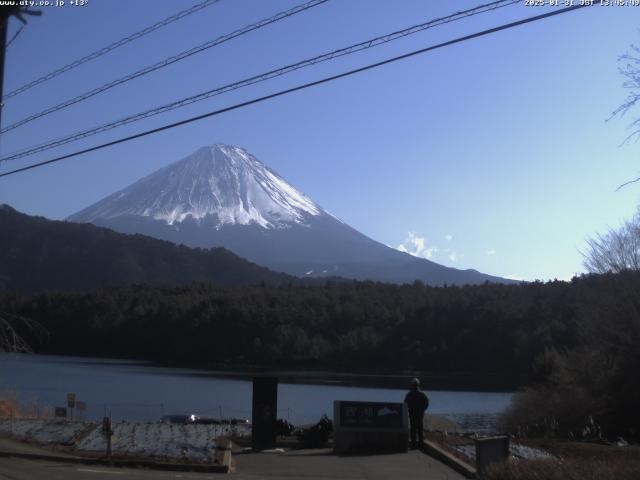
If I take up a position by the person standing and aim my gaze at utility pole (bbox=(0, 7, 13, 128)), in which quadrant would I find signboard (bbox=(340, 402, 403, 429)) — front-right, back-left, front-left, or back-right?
front-right

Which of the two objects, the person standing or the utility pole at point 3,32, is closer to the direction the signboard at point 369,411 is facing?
the utility pole

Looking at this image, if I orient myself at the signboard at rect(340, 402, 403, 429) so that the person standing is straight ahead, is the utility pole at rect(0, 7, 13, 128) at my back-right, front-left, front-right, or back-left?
back-right

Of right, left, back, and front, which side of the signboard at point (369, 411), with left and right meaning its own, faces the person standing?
left

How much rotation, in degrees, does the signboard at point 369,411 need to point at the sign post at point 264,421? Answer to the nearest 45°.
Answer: approximately 90° to its right

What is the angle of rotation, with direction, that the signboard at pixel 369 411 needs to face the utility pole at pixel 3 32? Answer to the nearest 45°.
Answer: approximately 45° to its right

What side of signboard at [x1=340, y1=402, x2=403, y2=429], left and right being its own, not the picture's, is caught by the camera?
front

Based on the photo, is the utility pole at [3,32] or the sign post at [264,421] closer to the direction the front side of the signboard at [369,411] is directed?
the utility pole

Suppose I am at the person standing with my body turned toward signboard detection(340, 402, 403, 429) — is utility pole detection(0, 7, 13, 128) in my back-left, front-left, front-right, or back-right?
front-left
